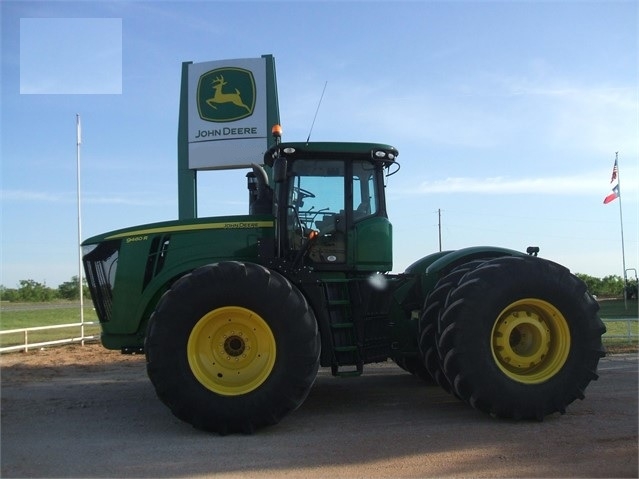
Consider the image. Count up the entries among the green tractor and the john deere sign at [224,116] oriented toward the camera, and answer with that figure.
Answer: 1

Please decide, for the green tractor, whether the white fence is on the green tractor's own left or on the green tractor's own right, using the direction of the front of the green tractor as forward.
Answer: on the green tractor's own right

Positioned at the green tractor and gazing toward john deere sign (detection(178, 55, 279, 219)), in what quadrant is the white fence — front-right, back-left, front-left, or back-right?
front-left

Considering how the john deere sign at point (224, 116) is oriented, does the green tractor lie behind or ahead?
ahead

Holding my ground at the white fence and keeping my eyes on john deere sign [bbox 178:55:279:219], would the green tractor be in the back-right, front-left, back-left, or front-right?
front-right

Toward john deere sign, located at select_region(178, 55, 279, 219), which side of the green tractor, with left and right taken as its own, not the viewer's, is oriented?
right

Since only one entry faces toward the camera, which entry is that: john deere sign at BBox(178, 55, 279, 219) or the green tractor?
the john deere sign

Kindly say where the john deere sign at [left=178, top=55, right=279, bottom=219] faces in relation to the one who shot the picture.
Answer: facing the viewer

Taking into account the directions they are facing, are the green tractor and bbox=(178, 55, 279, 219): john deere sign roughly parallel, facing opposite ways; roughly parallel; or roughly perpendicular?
roughly perpendicular

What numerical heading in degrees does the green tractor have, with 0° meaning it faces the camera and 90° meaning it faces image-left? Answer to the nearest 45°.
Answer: approximately 90°
